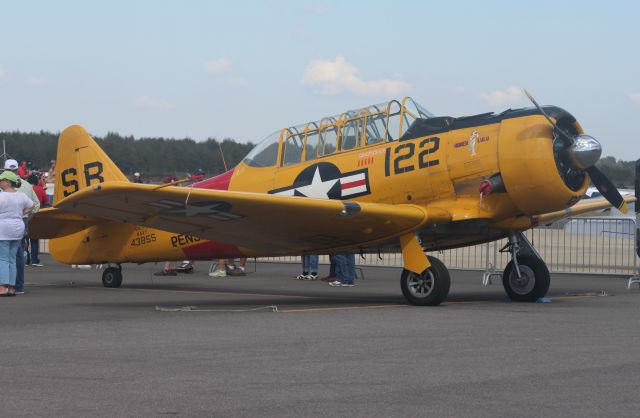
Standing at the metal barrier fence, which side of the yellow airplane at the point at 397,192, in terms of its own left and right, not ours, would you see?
left

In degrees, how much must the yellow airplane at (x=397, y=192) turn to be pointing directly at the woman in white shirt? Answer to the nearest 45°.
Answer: approximately 135° to its right

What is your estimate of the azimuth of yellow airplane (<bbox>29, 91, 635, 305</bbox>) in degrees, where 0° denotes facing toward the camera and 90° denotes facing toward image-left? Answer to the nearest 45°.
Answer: approximately 315°
